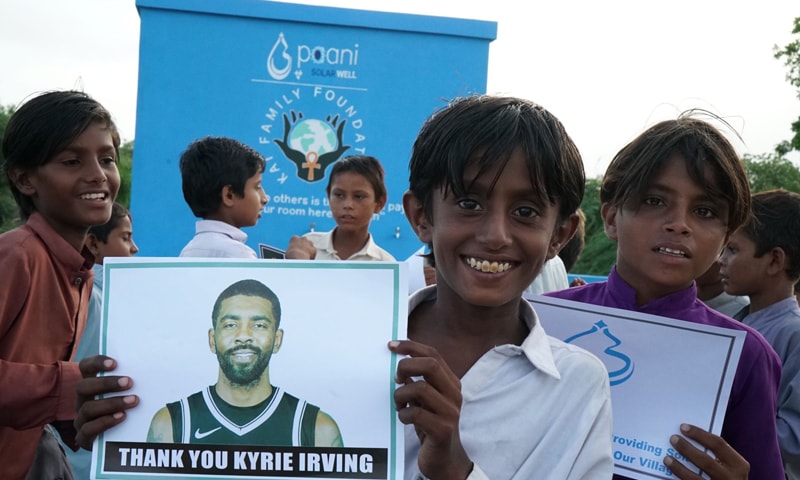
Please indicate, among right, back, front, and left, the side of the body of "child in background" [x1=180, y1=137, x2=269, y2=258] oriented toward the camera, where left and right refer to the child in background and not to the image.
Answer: right

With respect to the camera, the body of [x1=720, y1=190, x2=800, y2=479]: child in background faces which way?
to the viewer's left

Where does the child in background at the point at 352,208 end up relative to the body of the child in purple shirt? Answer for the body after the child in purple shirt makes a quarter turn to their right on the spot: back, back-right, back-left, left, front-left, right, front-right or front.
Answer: front-right

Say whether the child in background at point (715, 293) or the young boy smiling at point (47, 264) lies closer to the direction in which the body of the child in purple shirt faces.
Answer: the young boy smiling

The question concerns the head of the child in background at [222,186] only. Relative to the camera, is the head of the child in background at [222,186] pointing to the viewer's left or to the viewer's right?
to the viewer's right

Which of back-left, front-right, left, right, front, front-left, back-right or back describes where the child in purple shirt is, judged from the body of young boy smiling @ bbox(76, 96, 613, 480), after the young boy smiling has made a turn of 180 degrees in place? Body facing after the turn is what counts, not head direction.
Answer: front-right
